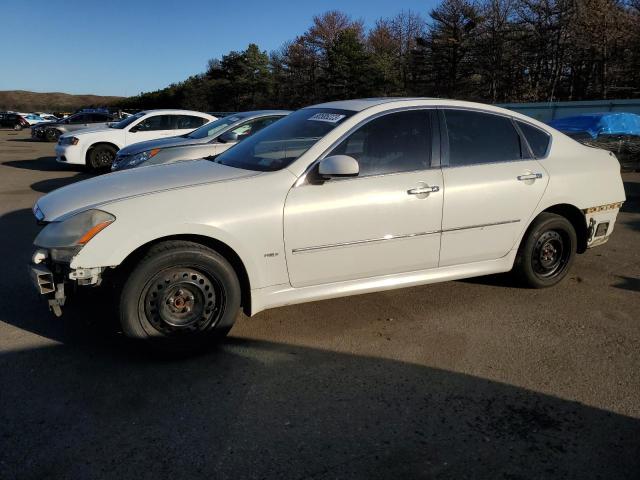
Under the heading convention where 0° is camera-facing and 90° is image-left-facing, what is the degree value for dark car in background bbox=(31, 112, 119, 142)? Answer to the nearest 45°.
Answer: approximately 45°

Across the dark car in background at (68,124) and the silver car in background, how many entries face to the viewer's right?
0

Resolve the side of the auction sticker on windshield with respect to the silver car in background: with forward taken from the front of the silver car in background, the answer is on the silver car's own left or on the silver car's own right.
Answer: on the silver car's own left

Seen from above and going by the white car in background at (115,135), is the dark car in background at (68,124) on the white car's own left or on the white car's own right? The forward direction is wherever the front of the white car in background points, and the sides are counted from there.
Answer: on the white car's own right

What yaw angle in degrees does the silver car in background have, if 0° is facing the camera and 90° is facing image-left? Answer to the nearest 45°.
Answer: approximately 45°

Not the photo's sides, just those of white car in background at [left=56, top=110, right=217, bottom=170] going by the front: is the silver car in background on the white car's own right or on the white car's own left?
on the white car's own left

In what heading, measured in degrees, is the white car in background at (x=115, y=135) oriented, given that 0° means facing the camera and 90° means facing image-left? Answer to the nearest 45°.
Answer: approximately 45°

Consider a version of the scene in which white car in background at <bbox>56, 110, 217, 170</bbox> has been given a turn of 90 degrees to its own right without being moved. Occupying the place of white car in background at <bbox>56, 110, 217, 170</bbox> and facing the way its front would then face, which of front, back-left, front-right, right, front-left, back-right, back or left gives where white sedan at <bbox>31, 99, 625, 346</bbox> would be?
back-left
